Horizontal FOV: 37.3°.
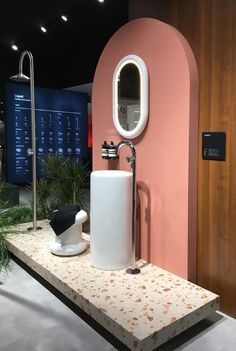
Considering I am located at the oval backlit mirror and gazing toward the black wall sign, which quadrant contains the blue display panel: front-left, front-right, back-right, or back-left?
back-left

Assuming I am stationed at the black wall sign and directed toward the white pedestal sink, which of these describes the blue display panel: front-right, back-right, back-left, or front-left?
front-right

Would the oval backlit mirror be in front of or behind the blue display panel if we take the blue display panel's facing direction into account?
in front

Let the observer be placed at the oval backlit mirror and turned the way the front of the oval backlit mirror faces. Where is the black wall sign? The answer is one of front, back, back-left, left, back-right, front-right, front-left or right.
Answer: left

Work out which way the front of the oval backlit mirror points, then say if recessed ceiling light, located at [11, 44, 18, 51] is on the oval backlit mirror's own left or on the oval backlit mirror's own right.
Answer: on the oval backlit mirror's own right

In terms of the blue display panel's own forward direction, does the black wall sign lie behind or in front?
in front

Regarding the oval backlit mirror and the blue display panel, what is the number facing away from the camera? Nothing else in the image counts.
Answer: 0

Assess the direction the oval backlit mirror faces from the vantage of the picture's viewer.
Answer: facing the viewer and to the left of the viewer

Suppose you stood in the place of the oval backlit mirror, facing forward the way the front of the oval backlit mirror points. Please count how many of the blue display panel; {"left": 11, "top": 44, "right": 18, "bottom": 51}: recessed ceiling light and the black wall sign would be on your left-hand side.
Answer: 1

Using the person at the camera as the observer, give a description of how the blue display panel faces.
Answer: facing the viewer and to the right of the viewer
